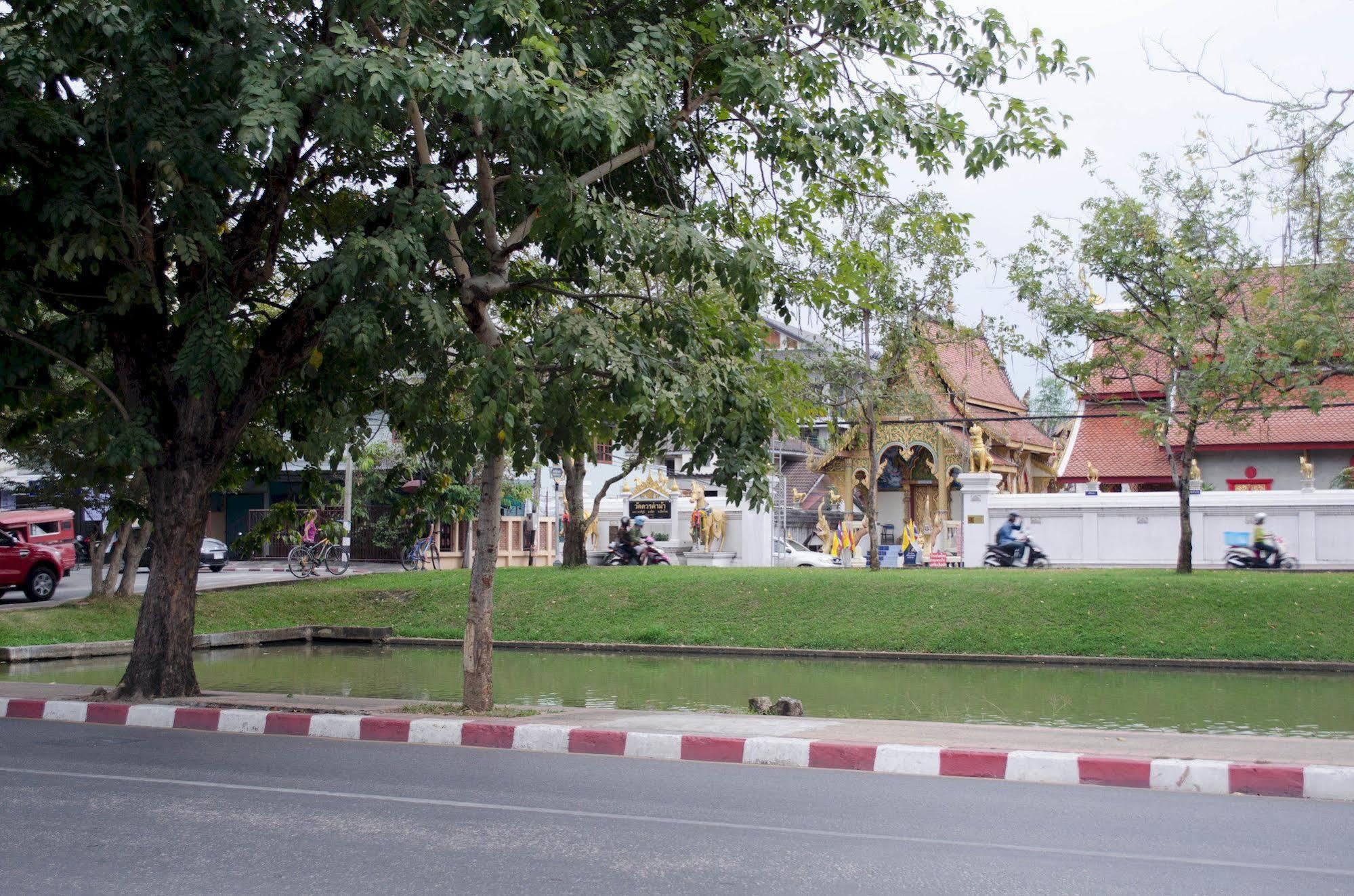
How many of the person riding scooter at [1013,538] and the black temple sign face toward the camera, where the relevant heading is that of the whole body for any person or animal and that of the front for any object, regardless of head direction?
1

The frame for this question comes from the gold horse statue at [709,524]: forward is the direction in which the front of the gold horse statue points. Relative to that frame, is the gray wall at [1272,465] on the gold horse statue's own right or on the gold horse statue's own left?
on the gold horse statue's own left

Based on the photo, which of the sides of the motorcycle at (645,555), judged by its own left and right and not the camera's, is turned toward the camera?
right
